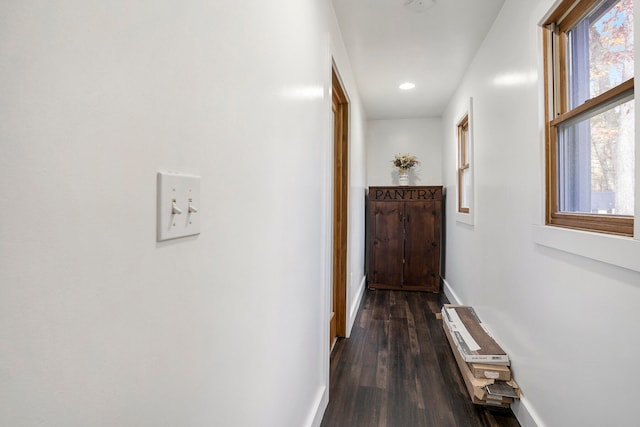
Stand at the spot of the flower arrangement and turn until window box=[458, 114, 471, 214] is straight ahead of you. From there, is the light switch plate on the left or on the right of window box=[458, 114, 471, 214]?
right

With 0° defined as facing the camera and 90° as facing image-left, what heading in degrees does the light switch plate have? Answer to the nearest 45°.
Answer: approximately 315°

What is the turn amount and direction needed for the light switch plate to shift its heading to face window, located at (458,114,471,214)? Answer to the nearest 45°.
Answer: approximately 90° to its left

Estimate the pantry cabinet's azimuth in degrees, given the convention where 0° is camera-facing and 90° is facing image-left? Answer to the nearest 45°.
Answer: approximately 0°

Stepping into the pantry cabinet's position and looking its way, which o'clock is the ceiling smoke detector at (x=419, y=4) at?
The ceiling smoke detector is roughly at 12 o'clock from the pantry cabinet.

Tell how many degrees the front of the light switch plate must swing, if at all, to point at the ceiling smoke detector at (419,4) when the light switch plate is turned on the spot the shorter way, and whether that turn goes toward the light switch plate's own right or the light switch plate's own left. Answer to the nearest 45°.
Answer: approximately 90° to the light switch plate's own left

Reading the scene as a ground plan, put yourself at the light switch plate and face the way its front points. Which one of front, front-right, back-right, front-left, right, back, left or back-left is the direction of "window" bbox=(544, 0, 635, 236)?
front-left

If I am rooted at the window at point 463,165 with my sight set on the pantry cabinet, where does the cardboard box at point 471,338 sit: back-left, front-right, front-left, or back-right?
back-left

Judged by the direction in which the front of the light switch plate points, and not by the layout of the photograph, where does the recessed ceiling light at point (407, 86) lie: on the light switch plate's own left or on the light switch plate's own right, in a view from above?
on the light switch plate's own left

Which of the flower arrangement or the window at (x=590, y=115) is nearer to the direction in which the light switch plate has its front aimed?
the window

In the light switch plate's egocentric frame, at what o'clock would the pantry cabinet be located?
The pantry cabinet is roughly at 9 o'clock from the light switch plate.

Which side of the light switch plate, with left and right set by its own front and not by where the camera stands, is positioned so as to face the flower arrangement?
left

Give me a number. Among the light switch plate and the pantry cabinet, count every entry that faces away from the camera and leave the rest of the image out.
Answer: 0

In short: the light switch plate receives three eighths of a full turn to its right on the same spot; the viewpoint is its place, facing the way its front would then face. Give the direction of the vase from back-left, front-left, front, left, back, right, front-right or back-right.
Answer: back-right

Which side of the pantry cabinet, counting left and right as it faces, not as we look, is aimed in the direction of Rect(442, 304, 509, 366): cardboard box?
front

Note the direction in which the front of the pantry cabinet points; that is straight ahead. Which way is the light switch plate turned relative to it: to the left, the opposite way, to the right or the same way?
to the left
